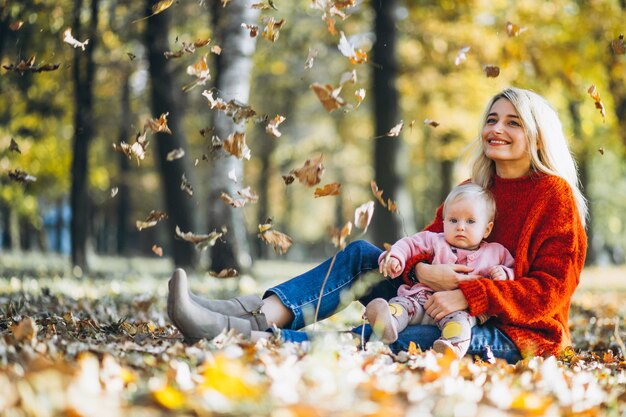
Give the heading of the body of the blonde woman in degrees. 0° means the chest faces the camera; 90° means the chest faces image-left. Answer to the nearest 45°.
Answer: approximately 45°

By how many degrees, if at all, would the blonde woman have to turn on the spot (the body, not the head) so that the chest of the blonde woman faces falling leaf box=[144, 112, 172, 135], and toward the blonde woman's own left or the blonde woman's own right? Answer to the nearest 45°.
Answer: approximately 45° to the blonde woman's own right

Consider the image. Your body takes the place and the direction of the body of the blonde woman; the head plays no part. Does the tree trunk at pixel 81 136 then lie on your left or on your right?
on your right

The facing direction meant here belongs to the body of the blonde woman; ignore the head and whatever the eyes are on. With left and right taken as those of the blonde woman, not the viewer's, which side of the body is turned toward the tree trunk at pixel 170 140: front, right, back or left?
right
